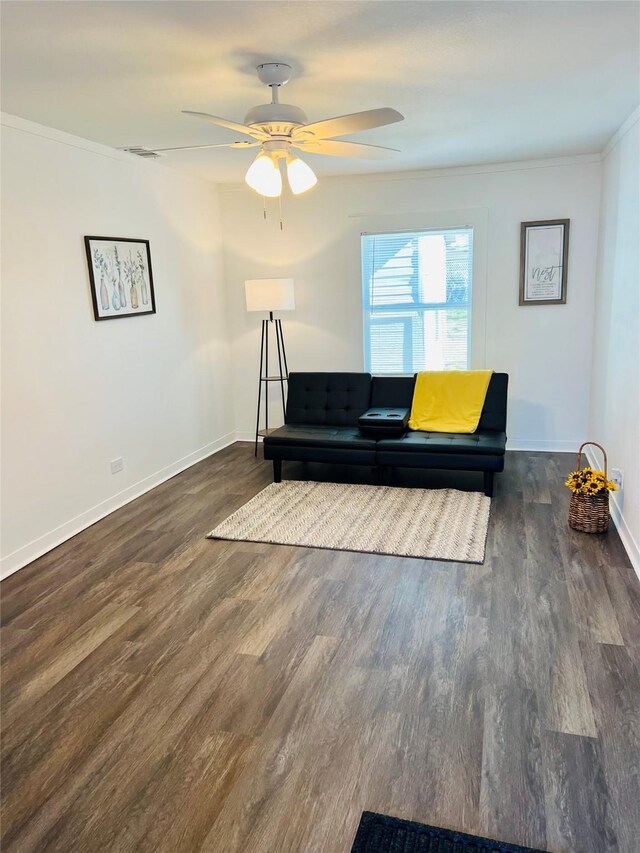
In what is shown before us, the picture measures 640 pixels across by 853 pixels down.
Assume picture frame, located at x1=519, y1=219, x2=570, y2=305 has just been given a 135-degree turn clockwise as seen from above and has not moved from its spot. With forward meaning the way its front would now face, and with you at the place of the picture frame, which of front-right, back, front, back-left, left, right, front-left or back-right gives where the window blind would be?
front-left

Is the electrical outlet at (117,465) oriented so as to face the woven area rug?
yes

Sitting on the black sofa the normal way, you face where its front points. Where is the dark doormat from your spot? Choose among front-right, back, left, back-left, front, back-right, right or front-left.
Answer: front

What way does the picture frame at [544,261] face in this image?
toward the camera

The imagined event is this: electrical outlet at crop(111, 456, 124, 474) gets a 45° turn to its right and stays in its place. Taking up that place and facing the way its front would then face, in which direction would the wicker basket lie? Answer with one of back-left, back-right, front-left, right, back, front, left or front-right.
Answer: front-left

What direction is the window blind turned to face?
toward the camera

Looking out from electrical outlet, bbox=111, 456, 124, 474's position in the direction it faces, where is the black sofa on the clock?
The black sofa is roughly at 11 o'clock from the electrical outlet.

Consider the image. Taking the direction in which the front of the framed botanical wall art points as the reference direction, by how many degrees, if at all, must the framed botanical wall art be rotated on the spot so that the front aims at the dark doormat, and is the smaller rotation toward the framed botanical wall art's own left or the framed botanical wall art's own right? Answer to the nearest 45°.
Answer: approximately 45° to the framed botanical wall art's own right

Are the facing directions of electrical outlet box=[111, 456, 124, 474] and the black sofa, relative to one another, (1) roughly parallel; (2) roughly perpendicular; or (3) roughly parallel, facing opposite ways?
roughly perpendicular

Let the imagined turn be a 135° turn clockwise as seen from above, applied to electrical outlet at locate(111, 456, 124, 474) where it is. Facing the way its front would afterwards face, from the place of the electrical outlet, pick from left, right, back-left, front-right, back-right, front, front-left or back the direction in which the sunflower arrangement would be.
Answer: back-left

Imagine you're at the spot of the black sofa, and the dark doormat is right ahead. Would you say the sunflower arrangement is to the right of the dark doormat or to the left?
left

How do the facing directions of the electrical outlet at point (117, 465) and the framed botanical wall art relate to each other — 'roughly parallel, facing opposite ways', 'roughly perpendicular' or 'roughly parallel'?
roughly parallel

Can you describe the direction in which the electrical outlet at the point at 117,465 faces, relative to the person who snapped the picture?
facing the viewer and to the right of the viewer

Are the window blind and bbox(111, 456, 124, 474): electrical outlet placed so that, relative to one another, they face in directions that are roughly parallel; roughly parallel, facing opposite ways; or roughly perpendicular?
roughly perpendicular

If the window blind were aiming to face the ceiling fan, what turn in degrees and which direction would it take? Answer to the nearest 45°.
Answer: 0° — it already faces it

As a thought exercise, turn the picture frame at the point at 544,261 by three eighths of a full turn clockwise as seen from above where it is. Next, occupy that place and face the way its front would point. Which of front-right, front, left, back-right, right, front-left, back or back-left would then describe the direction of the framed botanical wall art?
left

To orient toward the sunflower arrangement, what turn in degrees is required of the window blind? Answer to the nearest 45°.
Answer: approximately 45° to its left

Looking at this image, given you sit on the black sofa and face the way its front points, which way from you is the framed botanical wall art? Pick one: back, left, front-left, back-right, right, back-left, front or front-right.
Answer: right

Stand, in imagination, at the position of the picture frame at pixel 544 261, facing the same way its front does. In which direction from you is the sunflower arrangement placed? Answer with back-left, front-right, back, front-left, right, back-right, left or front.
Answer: front
